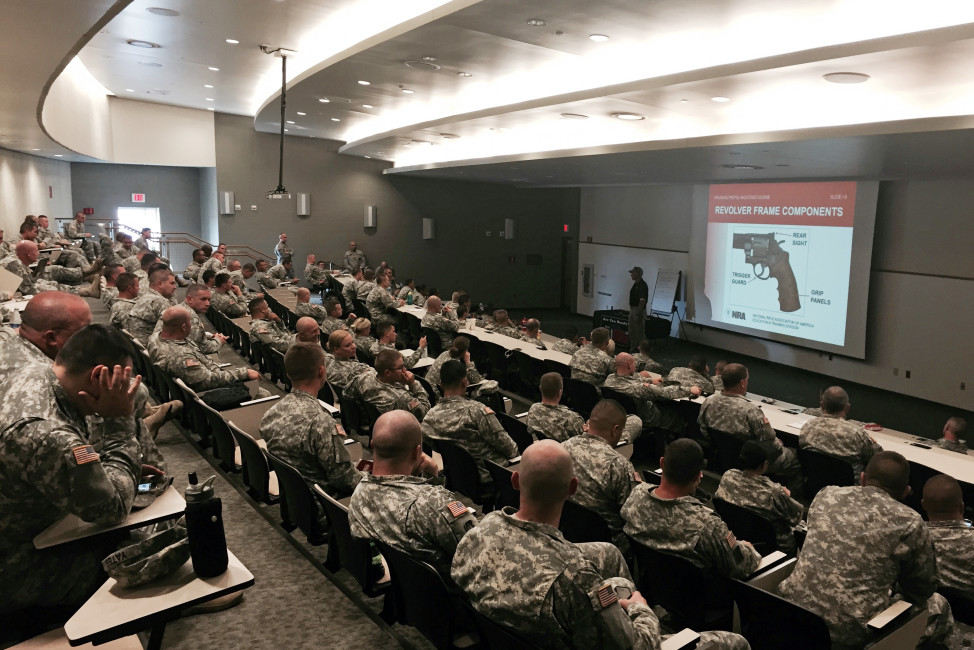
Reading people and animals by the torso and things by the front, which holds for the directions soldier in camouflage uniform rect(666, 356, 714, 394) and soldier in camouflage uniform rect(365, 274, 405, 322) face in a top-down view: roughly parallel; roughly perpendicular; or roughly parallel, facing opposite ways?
roughly parallel

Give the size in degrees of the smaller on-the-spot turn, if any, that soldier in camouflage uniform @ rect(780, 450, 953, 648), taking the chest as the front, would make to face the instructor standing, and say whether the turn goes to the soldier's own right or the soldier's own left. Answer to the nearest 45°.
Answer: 0° — they already face them

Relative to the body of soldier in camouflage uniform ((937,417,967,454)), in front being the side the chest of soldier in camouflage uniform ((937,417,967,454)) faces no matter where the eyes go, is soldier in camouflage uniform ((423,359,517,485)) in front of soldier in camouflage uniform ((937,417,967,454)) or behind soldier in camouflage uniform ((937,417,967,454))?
behind

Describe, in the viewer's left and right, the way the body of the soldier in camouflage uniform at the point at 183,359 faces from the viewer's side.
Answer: facing away from the viewer and to the right of the viewer

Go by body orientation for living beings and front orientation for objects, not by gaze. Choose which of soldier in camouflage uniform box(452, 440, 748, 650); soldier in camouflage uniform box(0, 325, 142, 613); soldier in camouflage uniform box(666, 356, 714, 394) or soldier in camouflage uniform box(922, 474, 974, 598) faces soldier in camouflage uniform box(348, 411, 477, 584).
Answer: soldier in camouflage uniform box(0, 325, 142, 613)

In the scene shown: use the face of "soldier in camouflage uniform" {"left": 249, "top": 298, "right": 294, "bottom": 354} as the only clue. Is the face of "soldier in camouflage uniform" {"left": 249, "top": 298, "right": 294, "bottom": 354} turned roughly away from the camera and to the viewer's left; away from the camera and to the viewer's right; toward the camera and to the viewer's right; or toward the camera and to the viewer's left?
away from the camera and to the viewer's right

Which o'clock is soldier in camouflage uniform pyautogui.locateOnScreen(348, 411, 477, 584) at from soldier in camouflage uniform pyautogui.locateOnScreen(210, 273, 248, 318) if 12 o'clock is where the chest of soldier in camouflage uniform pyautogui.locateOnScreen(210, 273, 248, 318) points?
soldier in camouflage uniform pyautogui.locateOnScreen(348, 411, 477, 584) is roughly at 3 o'clock from soldier in camouflage uniform pyautogui.locateOnScreen(210, 273, 248, 318).

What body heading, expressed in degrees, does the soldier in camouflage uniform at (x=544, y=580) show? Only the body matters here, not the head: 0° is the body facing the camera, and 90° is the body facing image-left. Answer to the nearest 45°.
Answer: approximately 225°

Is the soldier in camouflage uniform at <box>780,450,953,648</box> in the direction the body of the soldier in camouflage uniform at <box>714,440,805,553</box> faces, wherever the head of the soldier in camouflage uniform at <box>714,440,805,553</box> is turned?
no

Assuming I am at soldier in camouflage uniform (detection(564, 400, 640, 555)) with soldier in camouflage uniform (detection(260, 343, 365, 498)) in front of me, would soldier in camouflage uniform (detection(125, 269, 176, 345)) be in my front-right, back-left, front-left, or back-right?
front-right

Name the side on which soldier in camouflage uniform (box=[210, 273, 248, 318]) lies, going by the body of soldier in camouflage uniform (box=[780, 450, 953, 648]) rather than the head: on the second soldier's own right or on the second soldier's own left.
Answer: on the second soldier's own left

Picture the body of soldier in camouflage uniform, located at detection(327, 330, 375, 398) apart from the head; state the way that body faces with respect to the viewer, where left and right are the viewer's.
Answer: facing to the right of the viewer

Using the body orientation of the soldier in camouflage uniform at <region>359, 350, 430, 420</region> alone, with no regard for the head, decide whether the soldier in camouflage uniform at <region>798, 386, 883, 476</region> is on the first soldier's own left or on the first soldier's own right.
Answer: on the first soldier's own right

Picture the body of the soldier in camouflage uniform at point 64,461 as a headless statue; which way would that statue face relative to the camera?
to the viewer's right

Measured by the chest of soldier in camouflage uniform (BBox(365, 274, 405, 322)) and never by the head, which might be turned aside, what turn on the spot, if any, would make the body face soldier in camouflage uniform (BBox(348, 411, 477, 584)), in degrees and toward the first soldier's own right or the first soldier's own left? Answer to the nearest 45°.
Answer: approximately 90° to the first soldier's own right

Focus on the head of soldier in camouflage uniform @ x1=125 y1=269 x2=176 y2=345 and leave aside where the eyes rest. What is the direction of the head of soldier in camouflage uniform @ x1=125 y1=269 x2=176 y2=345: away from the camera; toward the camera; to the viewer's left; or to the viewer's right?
to the viewer's right

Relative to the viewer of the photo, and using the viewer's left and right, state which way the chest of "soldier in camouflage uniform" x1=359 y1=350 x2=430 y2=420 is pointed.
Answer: facing away from the viewer and to the right of the viewer

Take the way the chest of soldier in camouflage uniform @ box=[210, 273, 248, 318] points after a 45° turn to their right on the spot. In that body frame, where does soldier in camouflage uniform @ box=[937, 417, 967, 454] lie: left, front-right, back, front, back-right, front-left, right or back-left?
front

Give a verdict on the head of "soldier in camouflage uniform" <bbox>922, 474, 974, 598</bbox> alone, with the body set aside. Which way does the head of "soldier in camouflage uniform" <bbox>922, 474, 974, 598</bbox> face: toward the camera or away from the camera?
away from the camera

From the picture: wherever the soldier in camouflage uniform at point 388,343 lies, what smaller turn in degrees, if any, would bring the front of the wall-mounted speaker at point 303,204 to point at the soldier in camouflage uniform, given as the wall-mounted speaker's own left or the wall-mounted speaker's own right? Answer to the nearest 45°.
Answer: approximately 45° to the wall-mounted speaker's own right

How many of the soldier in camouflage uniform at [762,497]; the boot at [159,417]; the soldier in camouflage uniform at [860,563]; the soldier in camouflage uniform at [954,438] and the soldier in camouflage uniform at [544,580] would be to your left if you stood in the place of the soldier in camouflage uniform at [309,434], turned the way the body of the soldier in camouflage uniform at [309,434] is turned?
1

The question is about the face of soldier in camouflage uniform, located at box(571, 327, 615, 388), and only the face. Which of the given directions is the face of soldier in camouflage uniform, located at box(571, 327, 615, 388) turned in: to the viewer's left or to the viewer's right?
to the viewer's right

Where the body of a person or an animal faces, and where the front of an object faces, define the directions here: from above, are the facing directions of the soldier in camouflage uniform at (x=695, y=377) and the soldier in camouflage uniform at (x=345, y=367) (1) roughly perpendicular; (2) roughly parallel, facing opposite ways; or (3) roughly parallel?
roughly parallel
